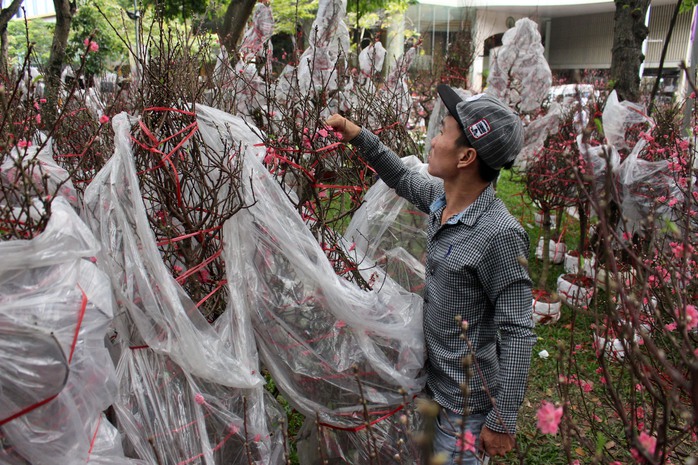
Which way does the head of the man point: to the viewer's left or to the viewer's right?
to the viewer's left

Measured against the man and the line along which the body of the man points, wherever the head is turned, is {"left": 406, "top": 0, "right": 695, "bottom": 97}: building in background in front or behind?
behind

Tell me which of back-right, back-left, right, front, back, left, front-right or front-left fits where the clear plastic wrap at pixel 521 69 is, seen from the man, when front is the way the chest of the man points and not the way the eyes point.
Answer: back-right

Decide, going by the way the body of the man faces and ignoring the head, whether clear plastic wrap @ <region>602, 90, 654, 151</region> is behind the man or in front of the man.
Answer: behind

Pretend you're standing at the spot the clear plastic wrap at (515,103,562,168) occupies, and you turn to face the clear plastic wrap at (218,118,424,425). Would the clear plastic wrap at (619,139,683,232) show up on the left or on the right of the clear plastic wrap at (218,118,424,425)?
left

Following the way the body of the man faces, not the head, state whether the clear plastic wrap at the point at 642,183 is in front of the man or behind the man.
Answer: behind

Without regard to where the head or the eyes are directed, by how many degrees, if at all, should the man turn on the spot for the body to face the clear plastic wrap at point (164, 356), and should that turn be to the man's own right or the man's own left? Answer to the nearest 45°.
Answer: approximately 45° to the man's own right

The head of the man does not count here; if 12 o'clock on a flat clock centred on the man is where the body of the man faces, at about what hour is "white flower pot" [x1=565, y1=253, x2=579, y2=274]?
The white flower pot is roughly at 5 o'clock from the man.

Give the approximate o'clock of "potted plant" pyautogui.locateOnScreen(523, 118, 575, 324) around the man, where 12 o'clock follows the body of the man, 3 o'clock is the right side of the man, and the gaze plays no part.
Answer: The potted plant is roughly at 5 o'clock from the man.

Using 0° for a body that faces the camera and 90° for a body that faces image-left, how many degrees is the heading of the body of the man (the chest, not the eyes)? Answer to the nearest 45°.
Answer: approximately 45°
